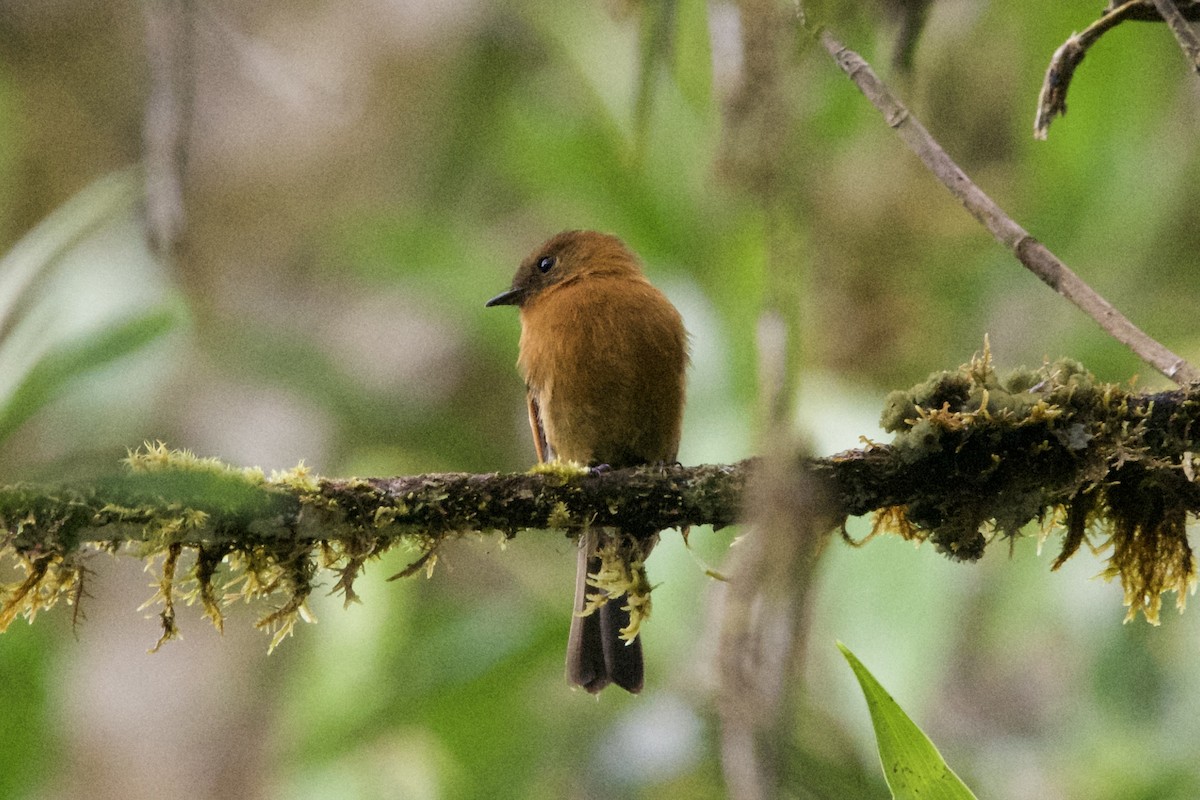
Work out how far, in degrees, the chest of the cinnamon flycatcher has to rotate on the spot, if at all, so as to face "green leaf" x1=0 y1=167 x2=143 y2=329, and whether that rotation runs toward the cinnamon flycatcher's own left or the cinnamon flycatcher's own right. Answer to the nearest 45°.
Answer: approximately 90° to the cinnamon flycatcher's own right

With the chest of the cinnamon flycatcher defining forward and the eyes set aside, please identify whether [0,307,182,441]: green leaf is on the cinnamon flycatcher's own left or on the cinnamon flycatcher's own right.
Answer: on the cinnamon flycatcher's own right

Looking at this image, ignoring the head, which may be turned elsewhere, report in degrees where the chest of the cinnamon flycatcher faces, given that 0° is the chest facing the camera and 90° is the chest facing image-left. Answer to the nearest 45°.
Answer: approximately 0°
